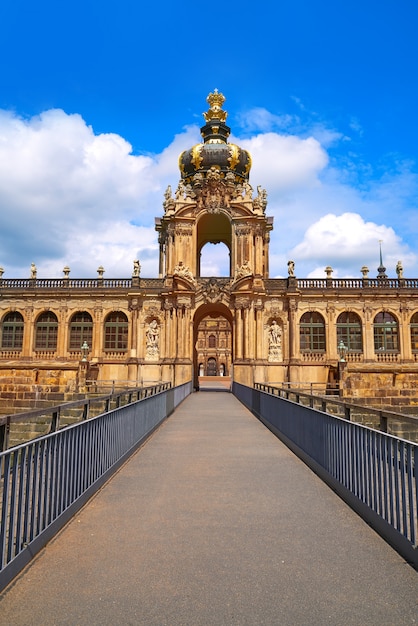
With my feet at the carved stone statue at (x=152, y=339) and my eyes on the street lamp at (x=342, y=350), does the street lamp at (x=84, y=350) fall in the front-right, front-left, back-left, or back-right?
back-right

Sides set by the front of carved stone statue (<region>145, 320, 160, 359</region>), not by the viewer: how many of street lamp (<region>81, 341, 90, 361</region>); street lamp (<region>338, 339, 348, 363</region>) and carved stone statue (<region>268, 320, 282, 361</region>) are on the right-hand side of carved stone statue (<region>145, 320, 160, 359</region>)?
1

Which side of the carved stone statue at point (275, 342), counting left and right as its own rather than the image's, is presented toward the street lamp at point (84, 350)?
right

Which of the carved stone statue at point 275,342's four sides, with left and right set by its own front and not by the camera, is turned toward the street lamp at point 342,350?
left

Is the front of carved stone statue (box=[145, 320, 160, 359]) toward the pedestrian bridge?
yes

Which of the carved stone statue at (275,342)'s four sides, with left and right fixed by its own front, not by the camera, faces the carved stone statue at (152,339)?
right

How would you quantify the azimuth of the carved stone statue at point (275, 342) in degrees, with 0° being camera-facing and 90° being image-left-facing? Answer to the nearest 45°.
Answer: approximately 0°

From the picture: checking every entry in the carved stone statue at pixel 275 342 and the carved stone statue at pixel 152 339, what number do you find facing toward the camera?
2

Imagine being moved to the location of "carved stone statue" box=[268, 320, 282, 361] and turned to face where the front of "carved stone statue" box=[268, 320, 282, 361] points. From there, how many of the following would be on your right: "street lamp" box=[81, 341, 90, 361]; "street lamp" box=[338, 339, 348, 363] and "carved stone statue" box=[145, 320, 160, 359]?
2

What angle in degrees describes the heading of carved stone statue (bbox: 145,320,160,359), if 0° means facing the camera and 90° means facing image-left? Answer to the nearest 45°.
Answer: approximately 0°

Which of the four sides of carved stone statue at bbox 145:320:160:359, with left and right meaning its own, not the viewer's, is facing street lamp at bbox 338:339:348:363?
left
